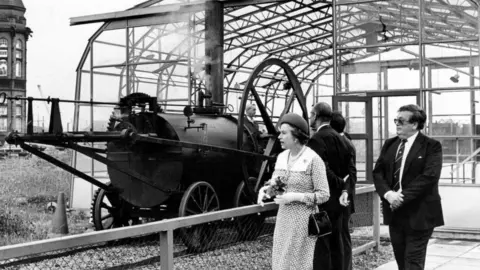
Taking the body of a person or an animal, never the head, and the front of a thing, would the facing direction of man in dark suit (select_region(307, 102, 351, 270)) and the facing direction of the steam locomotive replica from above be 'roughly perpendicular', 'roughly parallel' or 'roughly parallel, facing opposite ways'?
roughly perpendicular

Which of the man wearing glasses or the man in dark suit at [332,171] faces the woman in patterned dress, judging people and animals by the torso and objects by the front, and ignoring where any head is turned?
the man wearing glasses

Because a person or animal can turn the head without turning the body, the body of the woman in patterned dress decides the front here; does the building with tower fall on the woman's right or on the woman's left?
on the woman's right

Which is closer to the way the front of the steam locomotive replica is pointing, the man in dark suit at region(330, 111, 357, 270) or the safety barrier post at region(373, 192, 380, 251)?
the man in dark suit

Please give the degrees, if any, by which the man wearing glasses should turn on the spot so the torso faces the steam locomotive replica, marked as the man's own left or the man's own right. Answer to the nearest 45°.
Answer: approximately 90° to the man's own right
